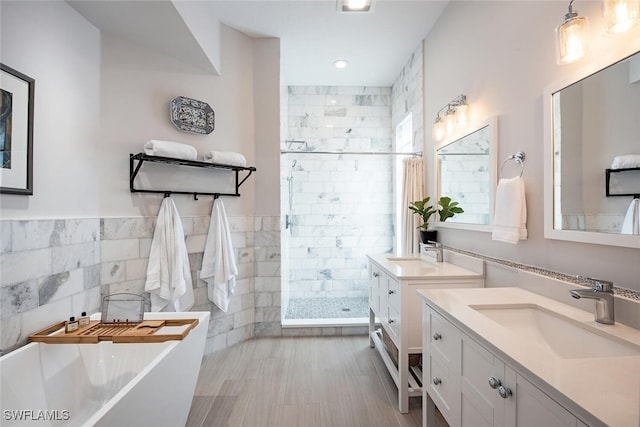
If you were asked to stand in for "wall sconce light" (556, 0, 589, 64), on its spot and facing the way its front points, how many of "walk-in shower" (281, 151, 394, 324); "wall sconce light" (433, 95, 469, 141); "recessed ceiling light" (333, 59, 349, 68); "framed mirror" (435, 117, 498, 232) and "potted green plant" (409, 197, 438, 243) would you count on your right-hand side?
5

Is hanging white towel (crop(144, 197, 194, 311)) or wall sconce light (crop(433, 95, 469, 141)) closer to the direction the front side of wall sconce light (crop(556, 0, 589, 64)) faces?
the hanging white towel

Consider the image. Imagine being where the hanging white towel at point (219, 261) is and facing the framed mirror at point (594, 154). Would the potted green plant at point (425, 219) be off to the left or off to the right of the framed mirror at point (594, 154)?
left

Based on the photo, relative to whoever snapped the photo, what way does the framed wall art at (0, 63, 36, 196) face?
facing the viewer and to the right of the viewer

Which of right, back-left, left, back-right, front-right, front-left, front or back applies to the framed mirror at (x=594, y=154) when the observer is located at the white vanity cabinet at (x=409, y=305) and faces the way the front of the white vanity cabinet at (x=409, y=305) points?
back-left

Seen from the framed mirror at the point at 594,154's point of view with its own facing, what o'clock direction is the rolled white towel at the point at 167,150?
The rolled white towel is roughly at 1 o'clock from the framed mirror.

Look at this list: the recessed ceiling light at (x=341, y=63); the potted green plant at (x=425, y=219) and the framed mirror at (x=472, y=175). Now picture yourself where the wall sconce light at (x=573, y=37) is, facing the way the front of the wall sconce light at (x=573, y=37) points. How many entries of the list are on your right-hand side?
3

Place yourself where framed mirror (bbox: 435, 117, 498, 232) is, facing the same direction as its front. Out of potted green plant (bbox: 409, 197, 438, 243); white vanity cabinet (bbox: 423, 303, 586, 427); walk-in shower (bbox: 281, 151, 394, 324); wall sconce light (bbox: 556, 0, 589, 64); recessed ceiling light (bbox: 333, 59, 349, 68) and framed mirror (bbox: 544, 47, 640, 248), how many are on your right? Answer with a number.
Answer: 3

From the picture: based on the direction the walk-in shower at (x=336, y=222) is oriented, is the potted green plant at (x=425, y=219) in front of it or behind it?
in front

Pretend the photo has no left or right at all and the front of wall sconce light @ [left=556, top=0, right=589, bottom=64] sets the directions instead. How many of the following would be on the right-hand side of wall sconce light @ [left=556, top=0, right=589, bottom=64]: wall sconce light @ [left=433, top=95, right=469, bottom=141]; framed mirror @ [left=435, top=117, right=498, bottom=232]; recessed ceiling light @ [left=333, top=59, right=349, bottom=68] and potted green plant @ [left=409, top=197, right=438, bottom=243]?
4

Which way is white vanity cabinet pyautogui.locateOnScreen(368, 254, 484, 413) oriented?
to the viewer's left

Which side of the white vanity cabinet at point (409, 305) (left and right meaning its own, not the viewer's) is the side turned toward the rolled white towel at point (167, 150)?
front

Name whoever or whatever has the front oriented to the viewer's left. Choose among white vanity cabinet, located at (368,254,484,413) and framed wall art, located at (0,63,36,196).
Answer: the white vanity cabinet

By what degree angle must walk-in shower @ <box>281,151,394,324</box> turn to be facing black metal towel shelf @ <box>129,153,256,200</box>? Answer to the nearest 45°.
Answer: approximately 45° to its right

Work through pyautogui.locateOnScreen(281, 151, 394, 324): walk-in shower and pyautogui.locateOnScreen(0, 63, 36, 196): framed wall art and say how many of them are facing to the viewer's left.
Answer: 0

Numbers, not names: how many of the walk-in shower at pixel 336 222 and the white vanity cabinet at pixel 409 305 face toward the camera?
1

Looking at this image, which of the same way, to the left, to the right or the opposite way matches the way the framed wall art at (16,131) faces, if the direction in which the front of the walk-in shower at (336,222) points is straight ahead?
to the left
